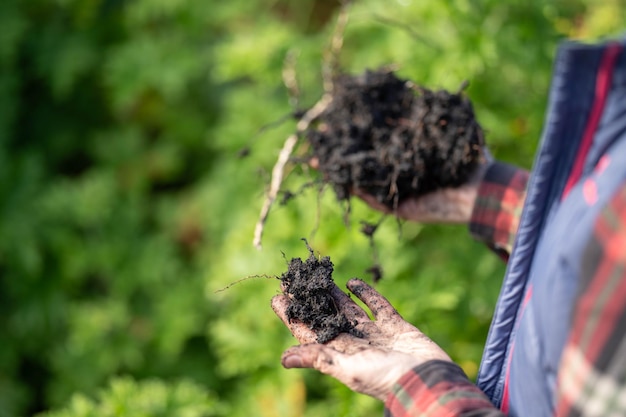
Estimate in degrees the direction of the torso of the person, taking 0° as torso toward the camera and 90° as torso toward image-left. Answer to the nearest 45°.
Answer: approximately 90°
